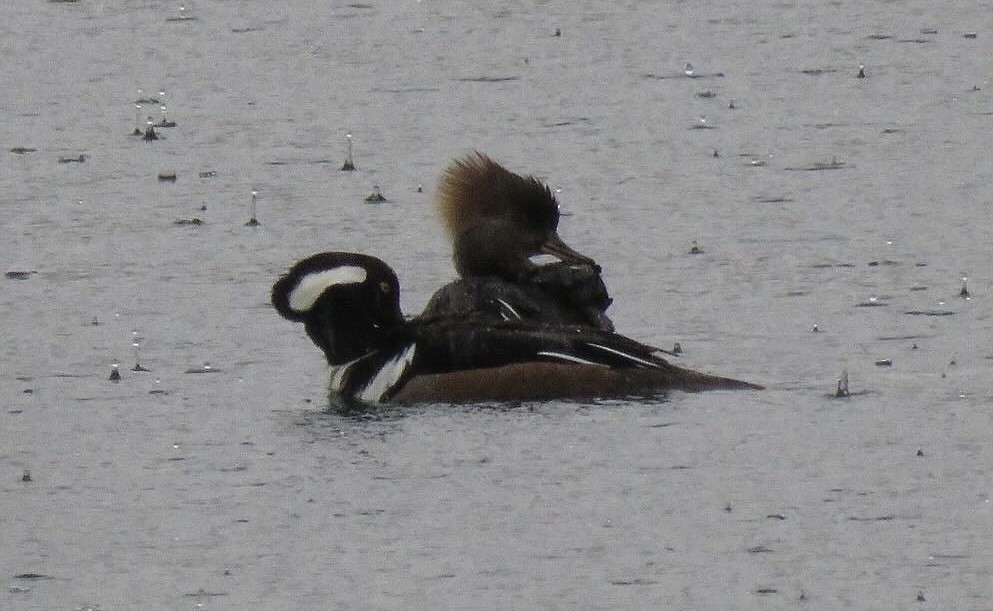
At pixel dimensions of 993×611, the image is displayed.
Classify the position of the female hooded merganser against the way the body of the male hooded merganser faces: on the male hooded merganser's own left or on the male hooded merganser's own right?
on the male hooded merganser's own right

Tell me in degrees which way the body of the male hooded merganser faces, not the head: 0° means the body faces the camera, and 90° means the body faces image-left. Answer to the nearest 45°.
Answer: approximately 90°

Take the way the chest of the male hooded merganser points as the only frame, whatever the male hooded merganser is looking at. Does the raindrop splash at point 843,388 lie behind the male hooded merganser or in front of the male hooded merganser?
behind

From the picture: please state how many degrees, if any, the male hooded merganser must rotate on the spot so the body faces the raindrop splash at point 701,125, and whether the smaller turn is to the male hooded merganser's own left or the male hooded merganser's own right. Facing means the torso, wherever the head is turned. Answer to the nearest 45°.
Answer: approximately 90° to the male hooded merganser's own right

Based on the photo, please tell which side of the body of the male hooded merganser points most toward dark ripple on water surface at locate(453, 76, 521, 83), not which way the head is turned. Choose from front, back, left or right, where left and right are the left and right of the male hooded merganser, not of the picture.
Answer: right
